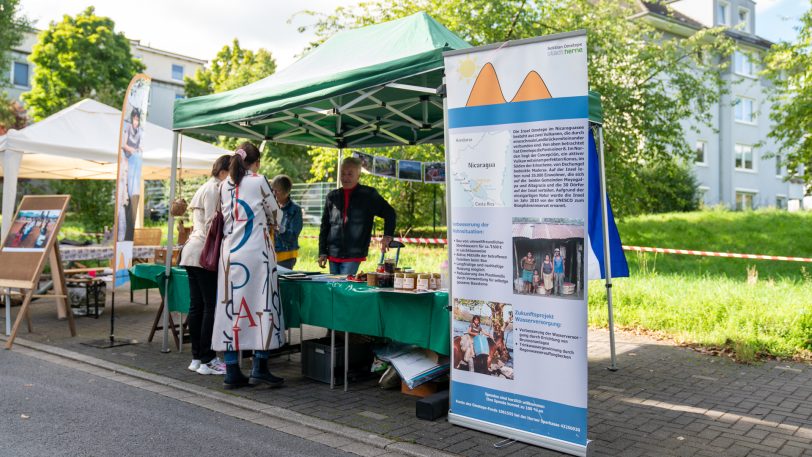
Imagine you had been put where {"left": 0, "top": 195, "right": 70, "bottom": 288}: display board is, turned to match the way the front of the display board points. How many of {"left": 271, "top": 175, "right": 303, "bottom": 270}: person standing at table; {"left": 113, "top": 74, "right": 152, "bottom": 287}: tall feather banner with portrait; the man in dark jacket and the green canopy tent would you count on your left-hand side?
4

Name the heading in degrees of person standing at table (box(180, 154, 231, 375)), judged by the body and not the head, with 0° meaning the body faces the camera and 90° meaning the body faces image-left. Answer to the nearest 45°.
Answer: approximately 270°

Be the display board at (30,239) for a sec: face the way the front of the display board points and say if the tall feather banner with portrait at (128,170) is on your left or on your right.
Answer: on your left

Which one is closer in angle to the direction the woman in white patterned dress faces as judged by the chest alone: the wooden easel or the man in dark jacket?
the man in dark jacket

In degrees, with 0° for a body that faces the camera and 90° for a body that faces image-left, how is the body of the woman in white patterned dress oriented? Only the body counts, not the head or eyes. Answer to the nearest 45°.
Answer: approximately 225°

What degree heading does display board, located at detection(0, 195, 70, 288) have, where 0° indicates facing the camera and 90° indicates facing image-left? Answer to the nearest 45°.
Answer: approximately 45°

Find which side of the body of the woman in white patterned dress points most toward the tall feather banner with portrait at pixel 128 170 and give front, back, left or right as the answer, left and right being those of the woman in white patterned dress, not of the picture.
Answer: left

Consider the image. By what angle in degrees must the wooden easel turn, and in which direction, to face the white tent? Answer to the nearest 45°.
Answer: approximately 135° to its right

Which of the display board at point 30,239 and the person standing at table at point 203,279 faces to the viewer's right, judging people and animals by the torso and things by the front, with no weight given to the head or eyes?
the person standing at table

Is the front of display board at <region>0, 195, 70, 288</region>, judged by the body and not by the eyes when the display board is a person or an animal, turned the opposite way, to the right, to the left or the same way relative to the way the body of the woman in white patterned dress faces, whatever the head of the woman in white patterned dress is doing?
the opposite way

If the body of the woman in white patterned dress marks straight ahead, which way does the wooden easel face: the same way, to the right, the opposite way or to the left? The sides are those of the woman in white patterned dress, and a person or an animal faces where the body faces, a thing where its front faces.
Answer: the opposite way
